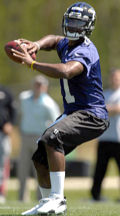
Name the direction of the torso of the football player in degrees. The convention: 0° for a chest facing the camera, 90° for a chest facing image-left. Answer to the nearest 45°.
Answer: approximately 45°

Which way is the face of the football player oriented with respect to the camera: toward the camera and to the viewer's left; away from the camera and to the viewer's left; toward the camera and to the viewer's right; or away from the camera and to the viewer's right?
toward the camera and to the viewer's left

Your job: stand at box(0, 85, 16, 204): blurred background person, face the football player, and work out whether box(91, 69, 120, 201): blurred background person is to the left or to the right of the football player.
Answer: left

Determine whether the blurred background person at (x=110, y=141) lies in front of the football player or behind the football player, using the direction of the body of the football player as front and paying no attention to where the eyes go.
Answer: behind

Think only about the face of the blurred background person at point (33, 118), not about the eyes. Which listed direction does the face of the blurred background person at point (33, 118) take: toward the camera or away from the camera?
toward the camera

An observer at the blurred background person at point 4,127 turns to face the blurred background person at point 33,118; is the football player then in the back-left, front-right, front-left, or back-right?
front-right

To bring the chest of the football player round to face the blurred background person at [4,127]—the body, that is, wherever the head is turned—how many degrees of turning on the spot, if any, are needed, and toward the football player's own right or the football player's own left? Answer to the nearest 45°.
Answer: approximately 135° to the football player's own right

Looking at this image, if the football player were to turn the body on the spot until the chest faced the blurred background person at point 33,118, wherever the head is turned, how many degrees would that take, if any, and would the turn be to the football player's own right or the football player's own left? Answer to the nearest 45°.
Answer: approximately 135° to the football player's own right
